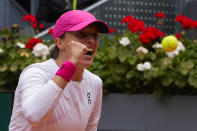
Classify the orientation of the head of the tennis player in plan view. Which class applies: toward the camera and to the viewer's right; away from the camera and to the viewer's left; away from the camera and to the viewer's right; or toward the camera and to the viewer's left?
toward the camera and to the viewer's right

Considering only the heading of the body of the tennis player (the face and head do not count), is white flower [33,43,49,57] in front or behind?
behind

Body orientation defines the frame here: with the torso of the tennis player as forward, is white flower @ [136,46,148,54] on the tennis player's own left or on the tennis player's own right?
on the tennis player's own left

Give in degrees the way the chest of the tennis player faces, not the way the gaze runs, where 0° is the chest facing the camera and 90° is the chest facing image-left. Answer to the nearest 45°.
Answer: approximately 315°

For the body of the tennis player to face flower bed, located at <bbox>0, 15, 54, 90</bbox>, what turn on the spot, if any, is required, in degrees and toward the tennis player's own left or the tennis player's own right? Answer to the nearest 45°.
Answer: approximately 135° to the tennis player's own left
